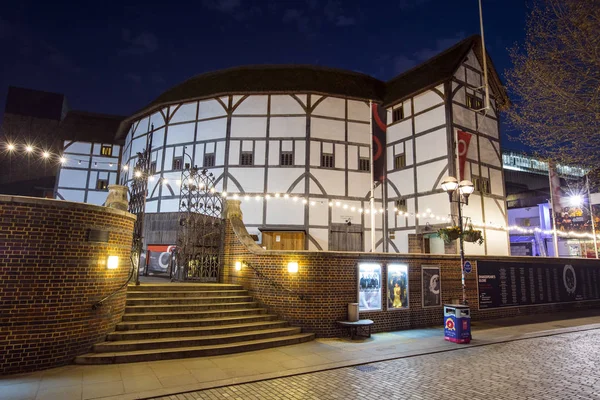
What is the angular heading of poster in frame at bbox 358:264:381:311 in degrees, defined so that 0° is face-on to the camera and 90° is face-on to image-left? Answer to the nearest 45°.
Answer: approximately 0°

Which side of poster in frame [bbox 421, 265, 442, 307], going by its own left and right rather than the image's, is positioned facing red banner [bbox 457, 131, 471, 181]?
back

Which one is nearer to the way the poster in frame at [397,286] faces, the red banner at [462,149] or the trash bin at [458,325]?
the trash bin

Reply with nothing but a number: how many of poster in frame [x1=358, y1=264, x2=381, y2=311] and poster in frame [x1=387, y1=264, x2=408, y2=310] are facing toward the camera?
2

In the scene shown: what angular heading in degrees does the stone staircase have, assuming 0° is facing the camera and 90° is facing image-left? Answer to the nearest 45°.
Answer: approximately 0°

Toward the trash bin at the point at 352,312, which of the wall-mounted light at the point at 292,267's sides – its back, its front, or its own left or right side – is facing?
left

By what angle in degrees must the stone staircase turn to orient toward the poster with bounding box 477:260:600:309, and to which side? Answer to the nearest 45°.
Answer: approximately 90° to its left
